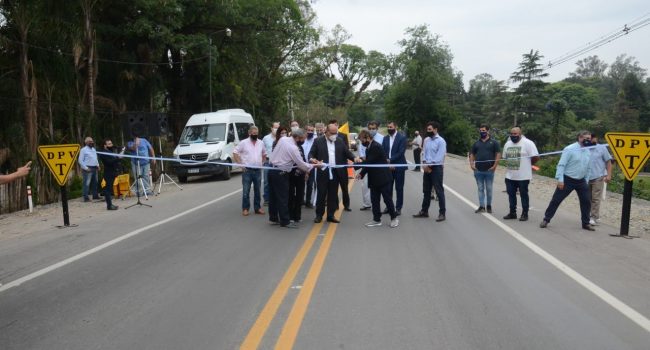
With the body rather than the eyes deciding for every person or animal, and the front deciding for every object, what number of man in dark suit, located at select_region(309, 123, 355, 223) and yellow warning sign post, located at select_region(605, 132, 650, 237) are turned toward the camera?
2

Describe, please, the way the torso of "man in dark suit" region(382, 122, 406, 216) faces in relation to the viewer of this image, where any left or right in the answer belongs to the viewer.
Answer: facing the viewer and to the left of the viewer

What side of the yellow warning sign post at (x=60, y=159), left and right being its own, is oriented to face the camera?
front

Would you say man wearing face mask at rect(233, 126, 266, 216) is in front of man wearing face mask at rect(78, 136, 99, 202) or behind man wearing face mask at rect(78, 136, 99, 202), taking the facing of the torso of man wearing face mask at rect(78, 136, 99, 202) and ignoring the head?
in front

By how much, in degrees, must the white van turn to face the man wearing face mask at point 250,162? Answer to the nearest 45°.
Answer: approximately 45° to its left

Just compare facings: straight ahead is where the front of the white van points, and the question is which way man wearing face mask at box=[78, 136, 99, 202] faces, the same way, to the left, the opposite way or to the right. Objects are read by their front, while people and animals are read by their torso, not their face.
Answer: to the left

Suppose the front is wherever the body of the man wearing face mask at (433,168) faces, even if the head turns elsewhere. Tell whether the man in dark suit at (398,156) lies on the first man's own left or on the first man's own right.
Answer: on the first man's own right

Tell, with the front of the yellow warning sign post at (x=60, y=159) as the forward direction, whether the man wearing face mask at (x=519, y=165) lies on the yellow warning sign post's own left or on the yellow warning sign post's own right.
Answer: on the yellow warning sign post's own left

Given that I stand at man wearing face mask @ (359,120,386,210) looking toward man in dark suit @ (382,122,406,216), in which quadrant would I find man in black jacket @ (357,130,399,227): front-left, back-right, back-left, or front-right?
front-right

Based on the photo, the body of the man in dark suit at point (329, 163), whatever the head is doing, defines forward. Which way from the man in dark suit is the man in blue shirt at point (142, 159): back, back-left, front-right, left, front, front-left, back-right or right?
back-right

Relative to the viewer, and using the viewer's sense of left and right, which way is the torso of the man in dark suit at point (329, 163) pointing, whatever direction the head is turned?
facing the viewer

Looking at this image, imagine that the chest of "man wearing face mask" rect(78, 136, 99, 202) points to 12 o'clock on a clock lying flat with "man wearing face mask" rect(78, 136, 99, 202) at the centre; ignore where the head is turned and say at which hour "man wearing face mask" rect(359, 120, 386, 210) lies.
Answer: "man wearing face mask" rect(359, 120, 386, 210) is roughly at 12 o'clock from "man wearing face mask" rect(78, 136, 99, 202).

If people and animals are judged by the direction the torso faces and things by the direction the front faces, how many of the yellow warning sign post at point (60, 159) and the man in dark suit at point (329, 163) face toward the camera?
2

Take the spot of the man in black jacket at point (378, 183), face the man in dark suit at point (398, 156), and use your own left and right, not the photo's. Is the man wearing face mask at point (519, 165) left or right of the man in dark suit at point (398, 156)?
right
